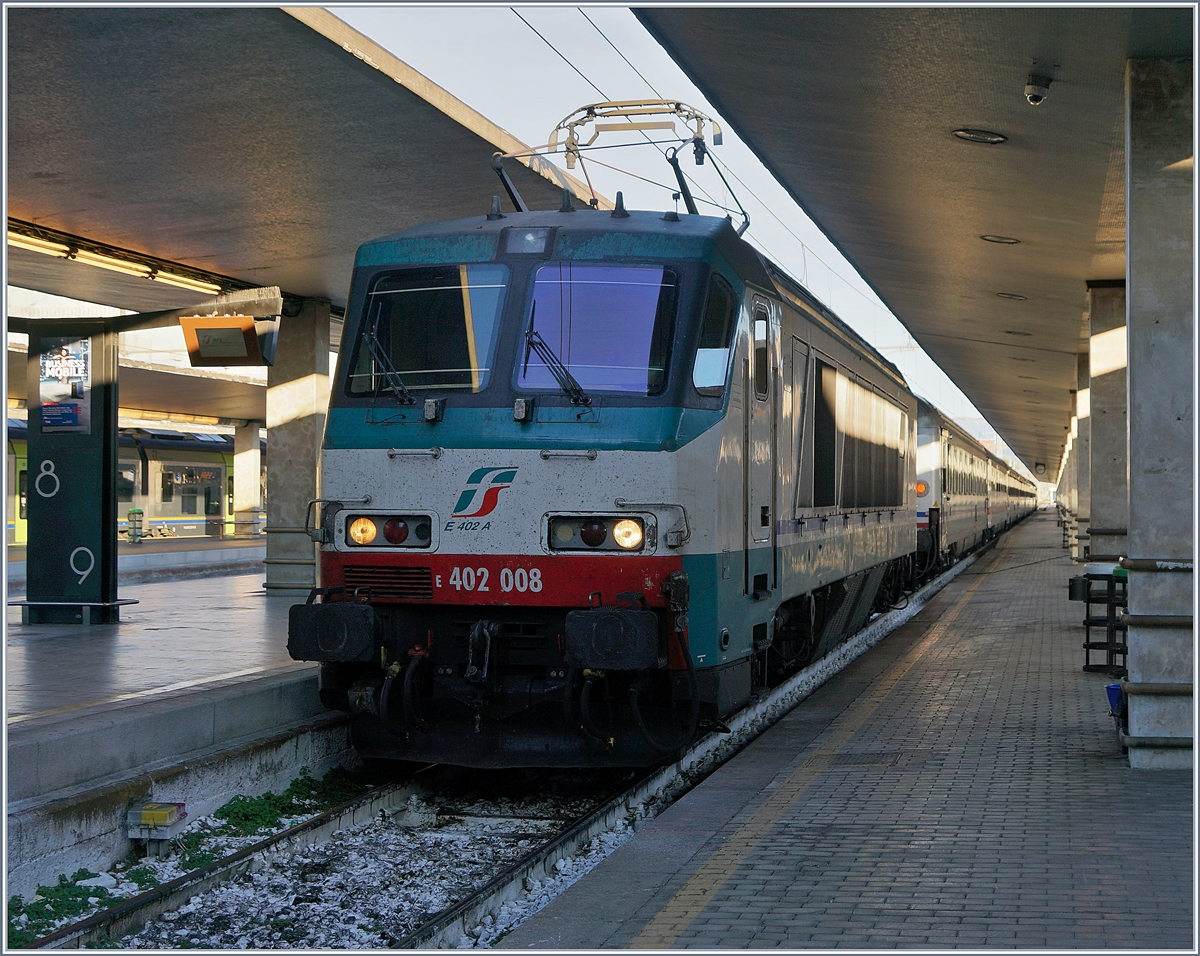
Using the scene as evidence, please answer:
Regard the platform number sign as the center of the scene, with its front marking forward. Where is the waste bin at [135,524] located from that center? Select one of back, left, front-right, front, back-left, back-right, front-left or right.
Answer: back

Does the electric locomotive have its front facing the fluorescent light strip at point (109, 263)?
no

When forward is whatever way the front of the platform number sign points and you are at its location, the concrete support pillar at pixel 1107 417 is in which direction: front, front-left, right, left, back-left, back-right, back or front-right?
left

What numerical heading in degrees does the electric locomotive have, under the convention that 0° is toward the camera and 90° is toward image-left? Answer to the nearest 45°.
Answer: approximately 45°

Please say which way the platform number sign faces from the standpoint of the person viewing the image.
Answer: facing the viewer

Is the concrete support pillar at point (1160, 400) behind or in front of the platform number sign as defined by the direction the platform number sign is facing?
in front

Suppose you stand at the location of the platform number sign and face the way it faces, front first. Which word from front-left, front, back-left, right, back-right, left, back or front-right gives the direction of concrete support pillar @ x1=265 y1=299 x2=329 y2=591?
back-left

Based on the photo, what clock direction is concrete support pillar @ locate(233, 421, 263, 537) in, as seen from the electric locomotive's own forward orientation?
The concrete support pillar is roughly at 4 o'clock from the electric locomotive.

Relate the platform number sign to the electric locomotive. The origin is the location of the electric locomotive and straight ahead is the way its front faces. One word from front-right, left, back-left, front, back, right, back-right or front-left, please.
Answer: right

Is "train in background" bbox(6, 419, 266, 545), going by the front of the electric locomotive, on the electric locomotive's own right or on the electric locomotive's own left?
on the electric locomotive's own right

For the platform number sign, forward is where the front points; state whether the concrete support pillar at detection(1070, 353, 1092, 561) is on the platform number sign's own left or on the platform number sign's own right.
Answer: on the platform number sign's own left

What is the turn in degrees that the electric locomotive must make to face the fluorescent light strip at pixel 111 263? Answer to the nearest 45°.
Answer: approximately 90° to its right

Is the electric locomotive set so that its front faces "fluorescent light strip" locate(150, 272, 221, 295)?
no

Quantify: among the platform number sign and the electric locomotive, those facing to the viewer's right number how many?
0
